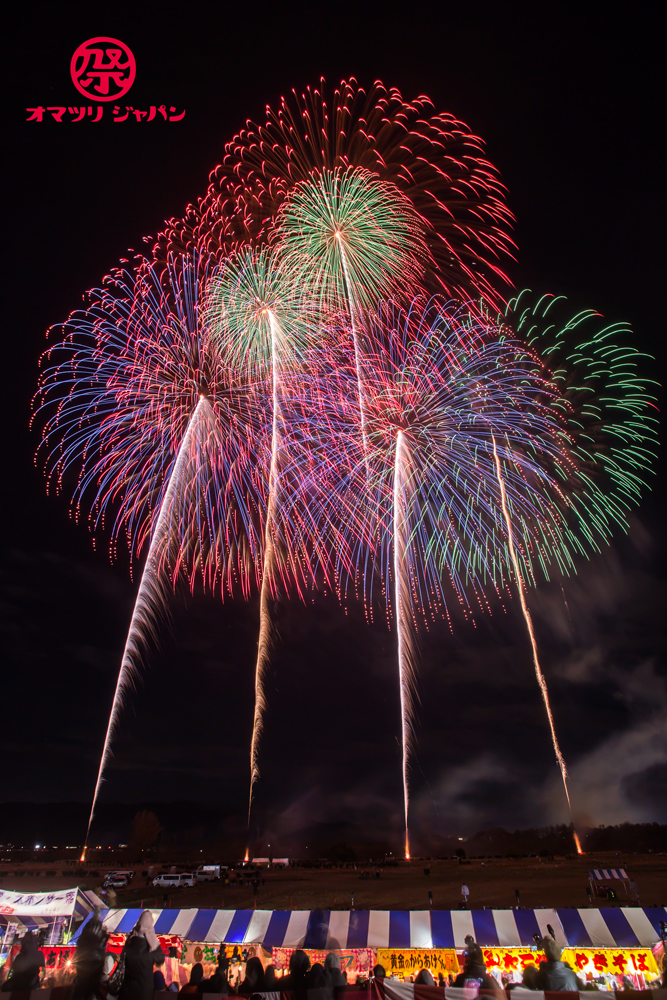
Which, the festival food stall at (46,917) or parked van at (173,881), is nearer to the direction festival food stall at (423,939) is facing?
the festival food stall

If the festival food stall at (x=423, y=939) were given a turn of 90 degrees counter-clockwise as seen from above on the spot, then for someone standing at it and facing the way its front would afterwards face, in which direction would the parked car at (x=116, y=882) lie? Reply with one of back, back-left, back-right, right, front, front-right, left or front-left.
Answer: back-left

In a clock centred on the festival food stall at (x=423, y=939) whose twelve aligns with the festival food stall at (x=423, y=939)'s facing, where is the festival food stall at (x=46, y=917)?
the festival food stall at (x=46, y=917) is roughly at 3 o'clock from the festival food stall at (x=423, y=939).

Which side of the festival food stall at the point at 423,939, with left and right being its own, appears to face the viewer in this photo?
front
